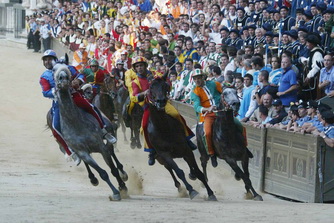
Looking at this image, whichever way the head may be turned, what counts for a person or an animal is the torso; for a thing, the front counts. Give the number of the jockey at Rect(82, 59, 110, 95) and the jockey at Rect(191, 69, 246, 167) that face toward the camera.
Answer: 2

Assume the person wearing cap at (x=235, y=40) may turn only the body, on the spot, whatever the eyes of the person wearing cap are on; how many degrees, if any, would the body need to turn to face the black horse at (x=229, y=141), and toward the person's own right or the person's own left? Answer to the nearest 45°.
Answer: approximately 45° to the person's own left

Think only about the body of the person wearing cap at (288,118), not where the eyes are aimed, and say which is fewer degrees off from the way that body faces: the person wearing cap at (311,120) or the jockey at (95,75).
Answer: the jockey

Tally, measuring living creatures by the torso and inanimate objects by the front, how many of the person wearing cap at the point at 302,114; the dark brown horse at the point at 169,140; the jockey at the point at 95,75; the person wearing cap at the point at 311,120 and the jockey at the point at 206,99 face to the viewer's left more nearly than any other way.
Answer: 2

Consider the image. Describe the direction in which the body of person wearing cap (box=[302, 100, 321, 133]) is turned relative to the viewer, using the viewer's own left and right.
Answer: facing to the left of the viewer

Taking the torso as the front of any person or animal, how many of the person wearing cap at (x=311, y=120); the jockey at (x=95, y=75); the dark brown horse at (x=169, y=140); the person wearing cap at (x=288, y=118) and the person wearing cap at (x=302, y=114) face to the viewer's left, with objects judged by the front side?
3

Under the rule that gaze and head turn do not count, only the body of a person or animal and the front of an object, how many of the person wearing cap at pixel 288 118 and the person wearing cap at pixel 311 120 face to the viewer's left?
2

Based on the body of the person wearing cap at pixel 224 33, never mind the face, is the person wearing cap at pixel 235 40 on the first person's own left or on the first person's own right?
on the first person's own left

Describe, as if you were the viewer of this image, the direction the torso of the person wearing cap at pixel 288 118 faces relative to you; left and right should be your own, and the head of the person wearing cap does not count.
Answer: facing to the left of the viewer

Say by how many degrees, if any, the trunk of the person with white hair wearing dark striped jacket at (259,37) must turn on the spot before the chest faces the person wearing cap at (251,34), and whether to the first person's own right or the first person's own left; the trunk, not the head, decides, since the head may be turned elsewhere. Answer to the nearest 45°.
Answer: approximately 135° to the first person's own right
